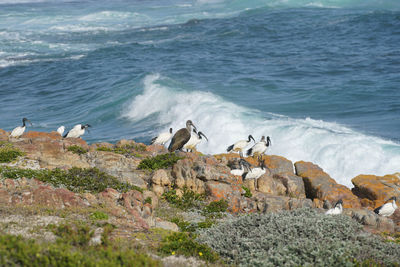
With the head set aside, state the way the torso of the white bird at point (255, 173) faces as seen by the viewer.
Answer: to the viewer's right

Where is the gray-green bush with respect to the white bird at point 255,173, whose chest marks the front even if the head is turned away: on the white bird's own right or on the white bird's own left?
on the white bird's own right

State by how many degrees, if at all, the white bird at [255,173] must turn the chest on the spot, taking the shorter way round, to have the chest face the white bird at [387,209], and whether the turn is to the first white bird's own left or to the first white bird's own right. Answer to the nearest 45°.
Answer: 0° — it already faces it

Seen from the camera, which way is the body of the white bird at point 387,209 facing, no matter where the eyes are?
to the viewer's right

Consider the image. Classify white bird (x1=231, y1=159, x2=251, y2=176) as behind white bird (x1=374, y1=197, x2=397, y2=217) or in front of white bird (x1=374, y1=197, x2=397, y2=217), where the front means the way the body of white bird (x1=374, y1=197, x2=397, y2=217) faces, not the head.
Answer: behind

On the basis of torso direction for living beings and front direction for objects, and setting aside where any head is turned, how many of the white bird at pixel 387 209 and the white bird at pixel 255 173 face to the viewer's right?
2
